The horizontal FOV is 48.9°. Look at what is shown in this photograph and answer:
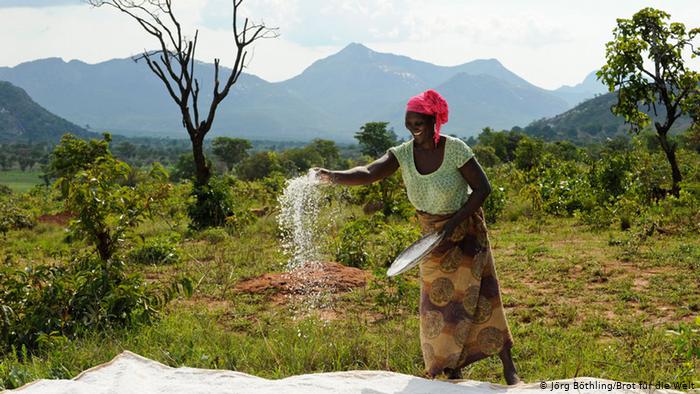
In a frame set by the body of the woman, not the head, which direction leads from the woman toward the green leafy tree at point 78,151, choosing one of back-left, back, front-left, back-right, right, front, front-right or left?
right

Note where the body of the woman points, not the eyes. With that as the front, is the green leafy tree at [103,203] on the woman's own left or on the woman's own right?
on the woman's own right

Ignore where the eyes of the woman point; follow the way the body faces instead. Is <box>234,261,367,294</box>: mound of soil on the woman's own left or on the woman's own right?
on the woman's own right

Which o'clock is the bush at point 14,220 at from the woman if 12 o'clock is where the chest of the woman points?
The bush is roughly at 3 o'clock from the woman.

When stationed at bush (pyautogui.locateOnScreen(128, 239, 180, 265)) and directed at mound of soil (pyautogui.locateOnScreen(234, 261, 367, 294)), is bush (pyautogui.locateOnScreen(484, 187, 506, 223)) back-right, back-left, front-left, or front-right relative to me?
front-left

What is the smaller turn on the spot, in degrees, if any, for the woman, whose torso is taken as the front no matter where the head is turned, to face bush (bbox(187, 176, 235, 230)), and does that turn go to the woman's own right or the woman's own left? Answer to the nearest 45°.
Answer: approximately 90° to the woman's own right

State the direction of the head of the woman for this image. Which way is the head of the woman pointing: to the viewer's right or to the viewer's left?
to the viewer's left

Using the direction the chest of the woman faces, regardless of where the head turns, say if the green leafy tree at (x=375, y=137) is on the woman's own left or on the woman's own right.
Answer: on the woman's own right

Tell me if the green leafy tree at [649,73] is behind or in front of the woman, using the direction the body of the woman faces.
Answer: behind

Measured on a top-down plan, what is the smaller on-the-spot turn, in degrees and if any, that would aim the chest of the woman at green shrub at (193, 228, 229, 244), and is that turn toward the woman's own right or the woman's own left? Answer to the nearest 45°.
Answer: approximately 90° to the woman's own right

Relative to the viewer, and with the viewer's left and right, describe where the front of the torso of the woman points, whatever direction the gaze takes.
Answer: facing the viewer and to the left of the viewer

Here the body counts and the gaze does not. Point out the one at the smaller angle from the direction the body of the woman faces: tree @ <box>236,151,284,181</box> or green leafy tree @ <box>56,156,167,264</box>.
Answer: the green leafy tree

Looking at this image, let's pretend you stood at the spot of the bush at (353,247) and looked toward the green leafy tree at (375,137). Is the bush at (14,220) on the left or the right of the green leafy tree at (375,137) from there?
left
